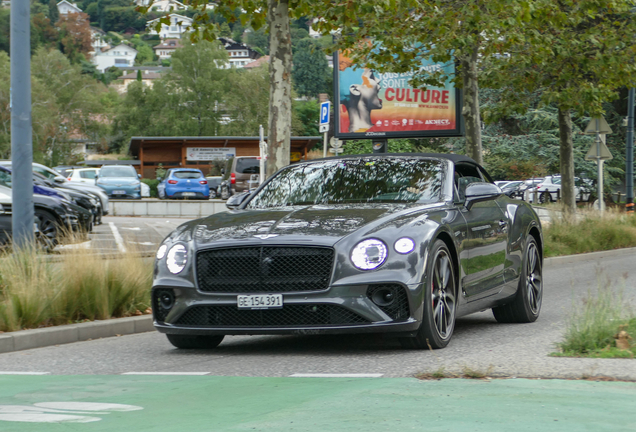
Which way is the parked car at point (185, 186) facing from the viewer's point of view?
away from the camera

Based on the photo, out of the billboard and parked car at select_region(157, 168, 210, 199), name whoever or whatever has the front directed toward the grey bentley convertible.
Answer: the billboard

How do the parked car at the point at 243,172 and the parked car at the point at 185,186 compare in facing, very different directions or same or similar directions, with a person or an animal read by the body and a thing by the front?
same or similar directions

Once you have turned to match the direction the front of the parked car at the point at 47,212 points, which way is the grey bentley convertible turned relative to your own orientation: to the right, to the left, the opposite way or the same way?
to the right

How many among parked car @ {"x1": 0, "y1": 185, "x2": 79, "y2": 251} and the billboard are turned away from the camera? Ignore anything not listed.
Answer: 0

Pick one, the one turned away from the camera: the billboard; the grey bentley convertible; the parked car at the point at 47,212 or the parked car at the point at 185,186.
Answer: the parked car at the point at 185,186

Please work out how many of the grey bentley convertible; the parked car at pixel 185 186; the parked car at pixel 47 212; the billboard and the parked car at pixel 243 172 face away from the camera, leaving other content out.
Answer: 2

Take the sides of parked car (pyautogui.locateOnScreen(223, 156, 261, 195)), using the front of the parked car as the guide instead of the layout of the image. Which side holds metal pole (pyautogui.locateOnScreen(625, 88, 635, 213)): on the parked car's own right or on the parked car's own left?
on the parked car's own right

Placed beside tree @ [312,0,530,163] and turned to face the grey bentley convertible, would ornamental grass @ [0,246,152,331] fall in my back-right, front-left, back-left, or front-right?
front-right

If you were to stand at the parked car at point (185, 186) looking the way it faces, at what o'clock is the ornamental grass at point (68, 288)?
The ornamental grass is roughly at 6 o'clock from the parked car.

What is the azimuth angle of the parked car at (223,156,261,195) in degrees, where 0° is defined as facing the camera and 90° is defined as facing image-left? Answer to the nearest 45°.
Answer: approximately 180°

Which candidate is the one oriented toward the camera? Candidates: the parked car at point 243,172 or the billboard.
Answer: the billboard

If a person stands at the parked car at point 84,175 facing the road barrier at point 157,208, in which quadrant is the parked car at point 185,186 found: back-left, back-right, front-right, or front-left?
front-left

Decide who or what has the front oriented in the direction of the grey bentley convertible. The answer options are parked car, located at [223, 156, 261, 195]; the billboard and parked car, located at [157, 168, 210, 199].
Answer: the billboard
